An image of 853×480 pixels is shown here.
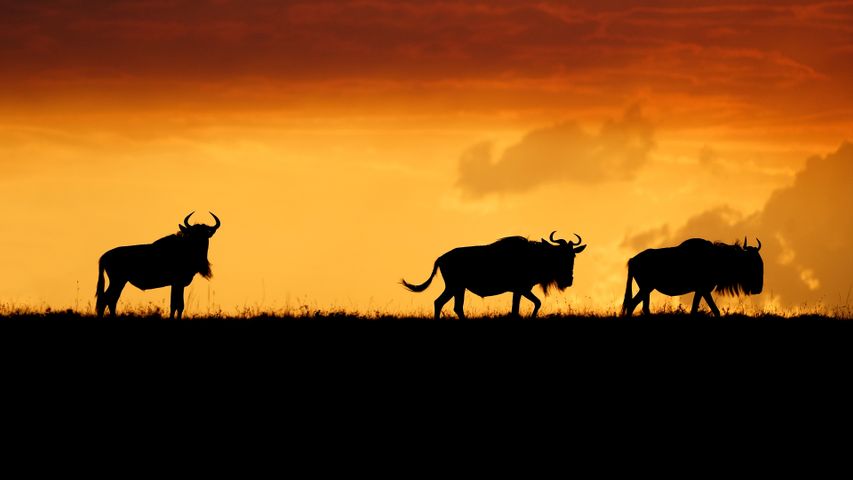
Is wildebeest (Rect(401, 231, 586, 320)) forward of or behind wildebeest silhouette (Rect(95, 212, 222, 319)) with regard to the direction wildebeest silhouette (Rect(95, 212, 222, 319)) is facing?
forward

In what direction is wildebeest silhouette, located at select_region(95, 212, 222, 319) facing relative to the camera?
to the viewer's right

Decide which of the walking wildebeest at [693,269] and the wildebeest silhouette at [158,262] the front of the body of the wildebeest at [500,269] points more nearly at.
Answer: the walking wildebeest

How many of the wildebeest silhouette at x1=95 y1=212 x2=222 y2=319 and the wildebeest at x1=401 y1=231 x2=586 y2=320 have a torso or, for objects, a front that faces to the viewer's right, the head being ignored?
2

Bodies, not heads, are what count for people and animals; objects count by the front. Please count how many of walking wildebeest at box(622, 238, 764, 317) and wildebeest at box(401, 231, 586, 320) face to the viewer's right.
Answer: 2

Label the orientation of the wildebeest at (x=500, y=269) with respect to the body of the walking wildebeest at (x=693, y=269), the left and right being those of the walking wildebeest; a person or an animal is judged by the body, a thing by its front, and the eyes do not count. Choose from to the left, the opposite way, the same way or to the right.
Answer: the same way

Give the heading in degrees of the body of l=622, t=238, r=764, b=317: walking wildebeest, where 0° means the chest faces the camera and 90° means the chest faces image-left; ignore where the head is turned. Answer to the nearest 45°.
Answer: approximately 270°

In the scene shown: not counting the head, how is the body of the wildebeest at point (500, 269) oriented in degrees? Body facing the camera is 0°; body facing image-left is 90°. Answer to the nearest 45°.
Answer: approximately 270°

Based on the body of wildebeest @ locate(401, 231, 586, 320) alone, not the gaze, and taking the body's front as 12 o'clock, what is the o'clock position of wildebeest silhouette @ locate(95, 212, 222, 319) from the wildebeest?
The wildebeest silhouette is roughly at 6 o'clock from the wildebeest.

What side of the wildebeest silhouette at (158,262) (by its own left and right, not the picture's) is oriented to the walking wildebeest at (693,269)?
front

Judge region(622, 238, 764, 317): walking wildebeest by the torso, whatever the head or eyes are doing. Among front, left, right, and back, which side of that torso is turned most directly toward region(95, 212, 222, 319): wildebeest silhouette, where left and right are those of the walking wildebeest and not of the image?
back

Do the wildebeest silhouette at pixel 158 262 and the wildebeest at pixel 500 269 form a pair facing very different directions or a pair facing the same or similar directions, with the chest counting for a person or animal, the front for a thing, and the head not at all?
same or similar directions

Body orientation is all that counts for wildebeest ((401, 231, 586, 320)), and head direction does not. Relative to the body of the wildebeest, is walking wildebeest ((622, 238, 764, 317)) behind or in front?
in front

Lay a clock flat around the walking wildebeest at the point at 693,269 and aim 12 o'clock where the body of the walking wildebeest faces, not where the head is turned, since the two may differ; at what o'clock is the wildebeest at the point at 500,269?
The wildebeest is roughly at 5 o'clock from the walking wildebeest.
